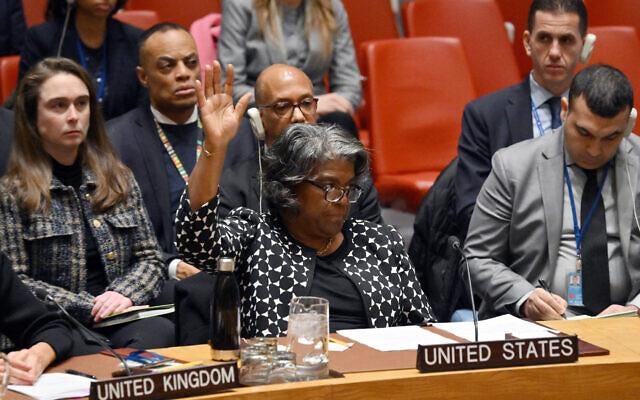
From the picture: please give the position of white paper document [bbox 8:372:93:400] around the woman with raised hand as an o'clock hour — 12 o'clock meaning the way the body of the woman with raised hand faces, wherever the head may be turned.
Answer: The white paper document is roughly at 3 o'clock from the woman with raised hand.

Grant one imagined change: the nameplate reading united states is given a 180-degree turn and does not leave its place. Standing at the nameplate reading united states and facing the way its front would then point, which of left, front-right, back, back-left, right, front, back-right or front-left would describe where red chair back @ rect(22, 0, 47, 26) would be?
front-left

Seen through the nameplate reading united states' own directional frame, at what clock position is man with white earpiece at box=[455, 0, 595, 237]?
The man with white earpiece is roughly at 6 o'clock from the nameplate reading united states.

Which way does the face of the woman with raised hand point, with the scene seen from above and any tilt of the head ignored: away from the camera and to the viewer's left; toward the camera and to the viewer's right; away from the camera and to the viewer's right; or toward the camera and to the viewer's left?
toward the camera and to the viewer's right

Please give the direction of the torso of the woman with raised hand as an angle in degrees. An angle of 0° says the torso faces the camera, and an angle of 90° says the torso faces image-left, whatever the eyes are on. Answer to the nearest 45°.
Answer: approximately 315°

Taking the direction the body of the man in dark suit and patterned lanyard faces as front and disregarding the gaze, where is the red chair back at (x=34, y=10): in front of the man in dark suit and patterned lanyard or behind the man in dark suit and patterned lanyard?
behind

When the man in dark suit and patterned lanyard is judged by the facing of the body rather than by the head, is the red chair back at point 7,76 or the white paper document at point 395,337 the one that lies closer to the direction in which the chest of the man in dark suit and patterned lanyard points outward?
the white paper document
